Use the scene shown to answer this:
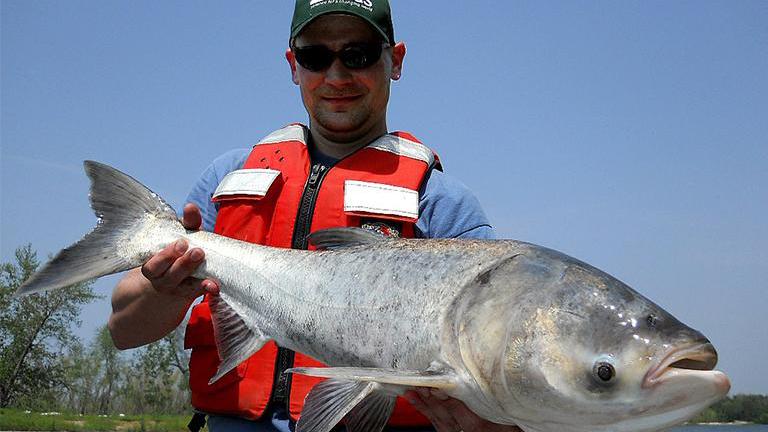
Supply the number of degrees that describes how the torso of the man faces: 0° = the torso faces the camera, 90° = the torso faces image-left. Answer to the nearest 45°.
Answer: approximately 0°
